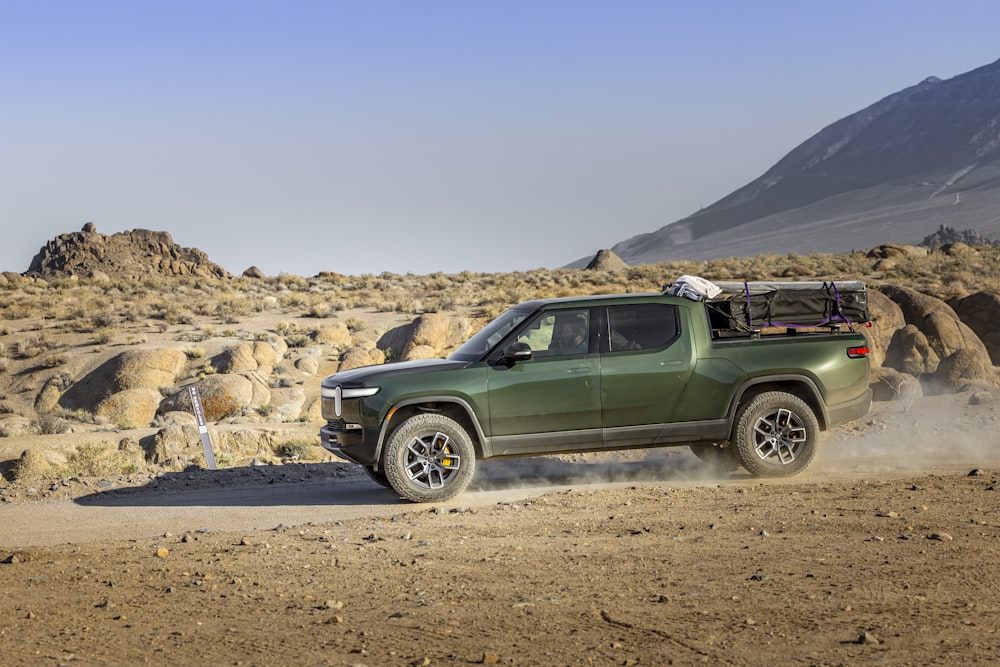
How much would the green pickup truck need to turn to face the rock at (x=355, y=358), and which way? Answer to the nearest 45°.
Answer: approximately 90° to its right

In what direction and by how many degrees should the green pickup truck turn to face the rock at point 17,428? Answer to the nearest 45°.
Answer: approximately 45° to its right

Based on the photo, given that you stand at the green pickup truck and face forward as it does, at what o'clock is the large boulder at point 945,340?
The large boulder is roughly at 4 o'clock from the green pickup truck.

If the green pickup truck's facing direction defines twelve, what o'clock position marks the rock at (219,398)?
The rock is roughly at 2 o'clock from the green pickup truck.

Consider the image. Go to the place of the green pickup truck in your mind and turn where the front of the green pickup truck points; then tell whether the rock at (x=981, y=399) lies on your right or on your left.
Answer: on your right

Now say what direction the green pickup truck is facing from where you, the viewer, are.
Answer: facing to the left of the viewer

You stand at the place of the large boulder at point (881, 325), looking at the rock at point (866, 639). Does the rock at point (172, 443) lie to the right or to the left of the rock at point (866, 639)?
right

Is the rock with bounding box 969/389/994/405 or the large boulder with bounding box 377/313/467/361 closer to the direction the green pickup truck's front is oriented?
the large boulder

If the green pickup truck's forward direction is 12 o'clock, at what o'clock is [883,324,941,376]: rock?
The rock is roughly at 4 o'clock from the green pickup truck.

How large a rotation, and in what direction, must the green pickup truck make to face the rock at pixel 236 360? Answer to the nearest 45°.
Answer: approximately 45° to its right

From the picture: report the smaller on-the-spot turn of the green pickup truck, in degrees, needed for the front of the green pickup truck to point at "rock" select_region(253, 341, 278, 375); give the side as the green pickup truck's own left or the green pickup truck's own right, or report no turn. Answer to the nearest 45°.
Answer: approximately 45° to the green pickup truck's own right
